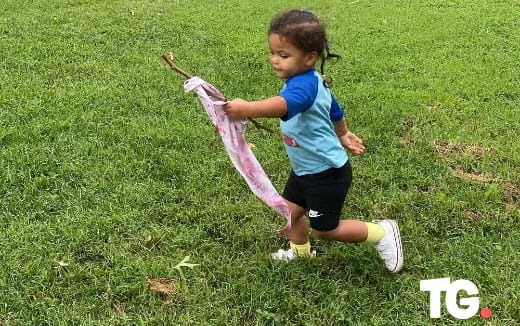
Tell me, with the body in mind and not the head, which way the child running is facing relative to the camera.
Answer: to the viewer's left
